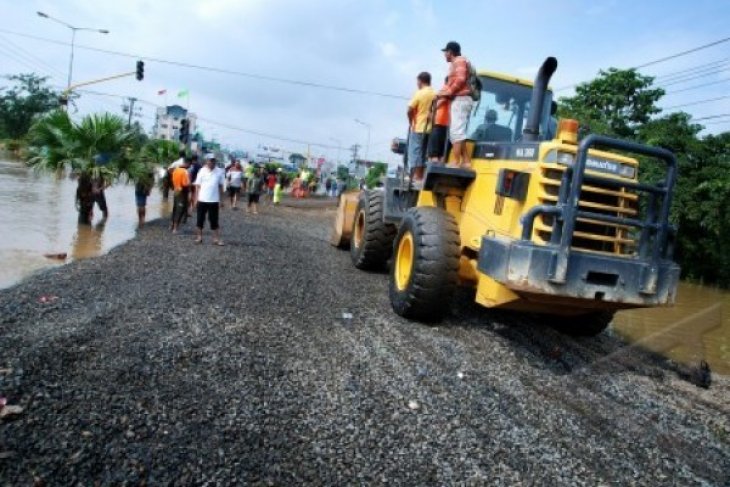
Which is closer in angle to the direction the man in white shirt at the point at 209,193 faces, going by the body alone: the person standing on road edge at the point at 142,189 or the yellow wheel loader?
the yellow wheel loader

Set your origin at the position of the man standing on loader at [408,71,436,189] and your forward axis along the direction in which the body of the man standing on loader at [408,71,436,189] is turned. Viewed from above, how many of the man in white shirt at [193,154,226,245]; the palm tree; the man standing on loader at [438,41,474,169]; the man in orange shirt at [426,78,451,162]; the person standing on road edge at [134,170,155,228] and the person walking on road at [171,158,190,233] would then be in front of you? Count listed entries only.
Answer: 4

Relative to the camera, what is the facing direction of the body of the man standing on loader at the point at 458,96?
to the viewer's left

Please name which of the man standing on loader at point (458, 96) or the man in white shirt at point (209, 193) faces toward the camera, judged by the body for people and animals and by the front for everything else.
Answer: the man in white shirt

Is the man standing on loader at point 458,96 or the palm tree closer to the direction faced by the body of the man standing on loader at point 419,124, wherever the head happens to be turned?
the palm tree

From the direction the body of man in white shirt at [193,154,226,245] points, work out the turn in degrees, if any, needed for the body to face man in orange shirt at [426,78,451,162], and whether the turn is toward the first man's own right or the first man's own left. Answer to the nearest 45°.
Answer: approximately 45° to the first man's own left

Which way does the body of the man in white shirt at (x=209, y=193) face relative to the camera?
toward the camera

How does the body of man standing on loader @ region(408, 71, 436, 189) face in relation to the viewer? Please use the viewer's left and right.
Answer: facing away from the viewer and to the left of the viewer

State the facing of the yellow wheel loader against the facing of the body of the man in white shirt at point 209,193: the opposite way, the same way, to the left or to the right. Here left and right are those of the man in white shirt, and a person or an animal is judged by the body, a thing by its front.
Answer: the opposite way

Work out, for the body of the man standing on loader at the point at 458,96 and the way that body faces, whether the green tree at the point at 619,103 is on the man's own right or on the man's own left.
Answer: on the man's own right

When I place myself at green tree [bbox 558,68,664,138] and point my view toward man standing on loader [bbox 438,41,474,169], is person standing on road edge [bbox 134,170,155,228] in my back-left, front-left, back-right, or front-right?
front-right

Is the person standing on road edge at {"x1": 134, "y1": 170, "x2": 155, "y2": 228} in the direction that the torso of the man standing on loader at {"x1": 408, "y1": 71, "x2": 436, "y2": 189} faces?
yes

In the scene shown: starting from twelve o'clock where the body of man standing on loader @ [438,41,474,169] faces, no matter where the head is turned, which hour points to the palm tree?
The palm tree is roughly at 1 o'clock from the man standing on loader.

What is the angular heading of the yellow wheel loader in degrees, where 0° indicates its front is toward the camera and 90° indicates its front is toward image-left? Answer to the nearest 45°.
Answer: approximately 135°

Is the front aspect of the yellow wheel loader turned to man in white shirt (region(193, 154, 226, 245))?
yes

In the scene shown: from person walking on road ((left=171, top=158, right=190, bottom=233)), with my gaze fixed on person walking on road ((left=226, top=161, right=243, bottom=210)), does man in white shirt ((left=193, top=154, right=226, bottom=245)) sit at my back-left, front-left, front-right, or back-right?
back-right

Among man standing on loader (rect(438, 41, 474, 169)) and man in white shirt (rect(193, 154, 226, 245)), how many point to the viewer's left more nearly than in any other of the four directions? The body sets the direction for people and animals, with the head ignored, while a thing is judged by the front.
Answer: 1

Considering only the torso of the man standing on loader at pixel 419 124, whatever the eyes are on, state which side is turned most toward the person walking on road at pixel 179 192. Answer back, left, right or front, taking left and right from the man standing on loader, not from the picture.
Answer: front
